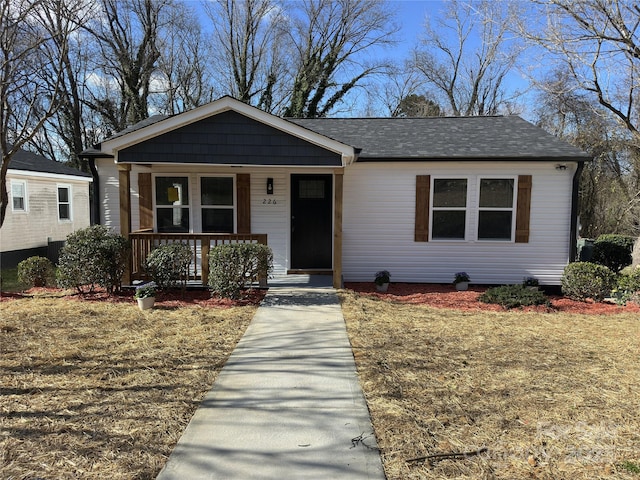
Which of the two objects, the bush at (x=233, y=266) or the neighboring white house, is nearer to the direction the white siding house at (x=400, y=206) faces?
the bush

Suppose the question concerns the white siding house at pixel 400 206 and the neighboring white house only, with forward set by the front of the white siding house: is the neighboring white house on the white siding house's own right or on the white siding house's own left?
on the white siding house's own right

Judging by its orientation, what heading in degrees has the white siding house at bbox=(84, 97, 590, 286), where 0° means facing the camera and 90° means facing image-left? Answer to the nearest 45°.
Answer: approximately 0°

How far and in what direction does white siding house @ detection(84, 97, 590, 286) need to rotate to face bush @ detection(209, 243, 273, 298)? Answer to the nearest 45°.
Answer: approximately 45° to its right

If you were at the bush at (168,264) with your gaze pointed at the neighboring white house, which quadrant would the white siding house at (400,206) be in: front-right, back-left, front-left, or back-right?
back-right

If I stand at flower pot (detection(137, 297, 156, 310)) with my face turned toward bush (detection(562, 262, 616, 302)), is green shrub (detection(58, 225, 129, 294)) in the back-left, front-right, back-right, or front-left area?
back-left

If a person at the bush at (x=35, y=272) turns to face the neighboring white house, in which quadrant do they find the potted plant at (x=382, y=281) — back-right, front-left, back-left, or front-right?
back-right

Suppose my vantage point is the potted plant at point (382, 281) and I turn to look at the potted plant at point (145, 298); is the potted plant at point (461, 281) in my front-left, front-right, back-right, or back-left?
back-left

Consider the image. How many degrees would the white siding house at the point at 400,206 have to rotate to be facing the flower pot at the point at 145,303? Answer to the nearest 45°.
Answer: approximately 45° to its right

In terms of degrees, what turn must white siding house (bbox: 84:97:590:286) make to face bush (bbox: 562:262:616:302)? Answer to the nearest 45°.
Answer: approximately 90° to its left
